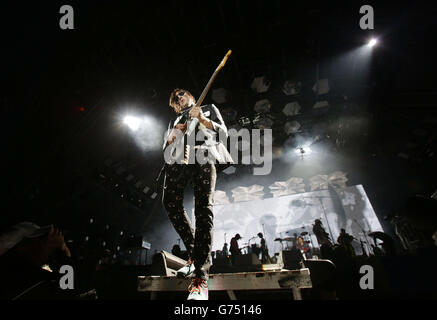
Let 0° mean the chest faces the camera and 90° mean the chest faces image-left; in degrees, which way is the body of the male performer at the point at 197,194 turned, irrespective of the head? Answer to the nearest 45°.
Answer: approximately 0°
